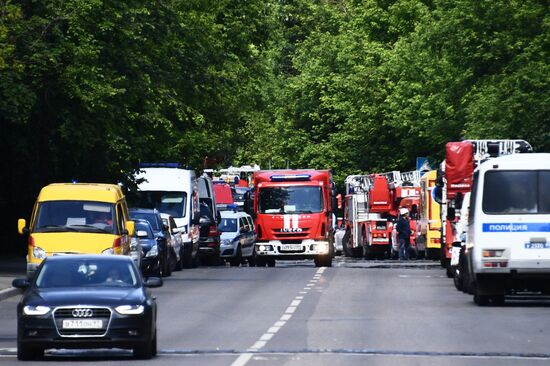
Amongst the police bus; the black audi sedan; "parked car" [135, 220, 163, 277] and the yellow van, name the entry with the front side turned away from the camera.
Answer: the police bus

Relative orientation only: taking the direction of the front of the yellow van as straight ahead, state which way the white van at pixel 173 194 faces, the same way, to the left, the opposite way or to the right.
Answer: the same way

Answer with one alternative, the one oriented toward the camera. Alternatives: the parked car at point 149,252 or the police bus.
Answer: the parked car

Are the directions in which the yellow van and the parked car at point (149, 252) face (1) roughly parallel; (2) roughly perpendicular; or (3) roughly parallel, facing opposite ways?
roughly parallel

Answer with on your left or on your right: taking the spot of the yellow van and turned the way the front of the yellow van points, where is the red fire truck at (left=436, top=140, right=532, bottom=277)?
on your left

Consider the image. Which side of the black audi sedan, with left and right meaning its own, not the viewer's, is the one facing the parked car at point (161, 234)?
back

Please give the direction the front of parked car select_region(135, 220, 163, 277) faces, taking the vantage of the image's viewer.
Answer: facing the viewer

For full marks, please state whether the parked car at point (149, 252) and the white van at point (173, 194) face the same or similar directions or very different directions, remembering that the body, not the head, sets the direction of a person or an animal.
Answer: same or similar directions

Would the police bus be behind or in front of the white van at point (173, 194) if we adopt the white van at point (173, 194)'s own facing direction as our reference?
in front

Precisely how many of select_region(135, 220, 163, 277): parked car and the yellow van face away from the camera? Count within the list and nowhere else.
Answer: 0

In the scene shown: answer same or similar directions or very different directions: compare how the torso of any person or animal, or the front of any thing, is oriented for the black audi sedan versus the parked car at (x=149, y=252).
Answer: same or similar directions

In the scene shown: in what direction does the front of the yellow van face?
toward the camera

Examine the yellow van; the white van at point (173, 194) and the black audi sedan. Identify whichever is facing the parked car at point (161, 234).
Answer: the white van

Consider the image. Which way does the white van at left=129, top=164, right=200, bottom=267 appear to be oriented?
toward the camera

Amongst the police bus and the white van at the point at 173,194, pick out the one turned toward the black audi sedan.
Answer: the white van

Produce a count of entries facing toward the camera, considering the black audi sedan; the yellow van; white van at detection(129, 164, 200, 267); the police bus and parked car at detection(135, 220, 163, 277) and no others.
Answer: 4

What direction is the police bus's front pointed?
away from the camera

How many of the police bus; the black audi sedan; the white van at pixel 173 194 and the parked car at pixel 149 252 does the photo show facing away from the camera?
1
